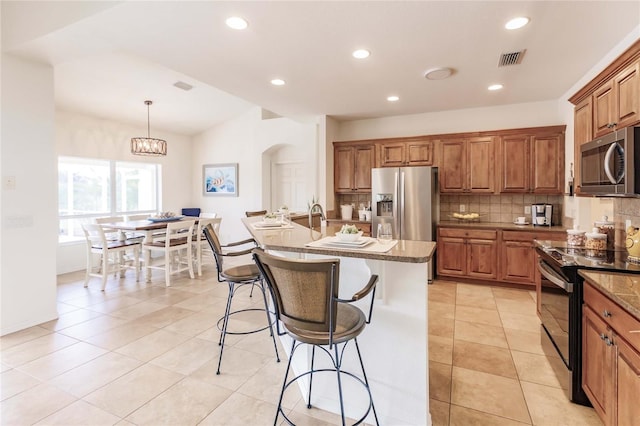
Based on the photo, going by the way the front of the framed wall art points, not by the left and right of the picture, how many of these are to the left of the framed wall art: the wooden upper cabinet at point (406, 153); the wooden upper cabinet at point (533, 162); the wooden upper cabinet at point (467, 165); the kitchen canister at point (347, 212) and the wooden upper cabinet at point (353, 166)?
5

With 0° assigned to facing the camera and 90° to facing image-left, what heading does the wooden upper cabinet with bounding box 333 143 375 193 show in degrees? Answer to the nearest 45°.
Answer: approximately 0°

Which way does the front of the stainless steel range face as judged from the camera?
facing to the left of the viewer

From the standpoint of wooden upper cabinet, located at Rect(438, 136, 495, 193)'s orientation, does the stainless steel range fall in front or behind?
in front

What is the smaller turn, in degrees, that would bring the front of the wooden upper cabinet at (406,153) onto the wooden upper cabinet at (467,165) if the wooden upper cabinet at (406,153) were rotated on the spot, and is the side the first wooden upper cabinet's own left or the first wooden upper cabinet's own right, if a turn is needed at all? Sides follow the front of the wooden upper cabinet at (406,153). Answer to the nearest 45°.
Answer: approximately 90° to the first wooden upper cabinet's own left

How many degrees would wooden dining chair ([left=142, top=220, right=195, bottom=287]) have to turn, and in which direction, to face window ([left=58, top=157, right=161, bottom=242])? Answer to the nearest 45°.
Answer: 0° — it already faces it
